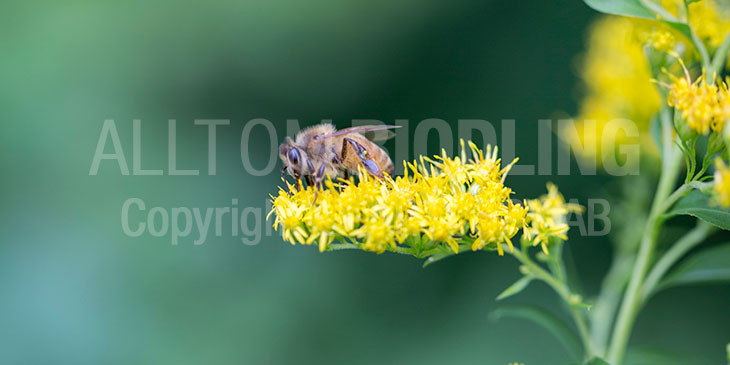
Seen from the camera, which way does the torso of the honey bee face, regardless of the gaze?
to the viewer's left

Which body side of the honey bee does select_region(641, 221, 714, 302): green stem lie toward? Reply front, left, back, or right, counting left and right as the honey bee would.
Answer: back

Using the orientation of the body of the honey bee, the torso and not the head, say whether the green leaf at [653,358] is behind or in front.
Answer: behind

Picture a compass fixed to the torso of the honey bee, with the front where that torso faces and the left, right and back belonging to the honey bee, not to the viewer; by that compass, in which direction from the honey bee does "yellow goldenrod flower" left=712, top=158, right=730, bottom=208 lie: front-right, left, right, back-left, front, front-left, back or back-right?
back-left

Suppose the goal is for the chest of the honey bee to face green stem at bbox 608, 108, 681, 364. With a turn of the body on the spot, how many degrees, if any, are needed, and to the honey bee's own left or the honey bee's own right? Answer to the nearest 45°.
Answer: approximately 135° to the honey bee's own left

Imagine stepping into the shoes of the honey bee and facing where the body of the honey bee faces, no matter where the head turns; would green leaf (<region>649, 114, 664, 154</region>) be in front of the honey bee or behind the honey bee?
behind

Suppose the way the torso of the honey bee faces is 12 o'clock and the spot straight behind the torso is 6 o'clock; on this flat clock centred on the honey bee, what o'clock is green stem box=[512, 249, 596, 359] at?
The green stem is roughly at 7 o'clock from the honey bee.

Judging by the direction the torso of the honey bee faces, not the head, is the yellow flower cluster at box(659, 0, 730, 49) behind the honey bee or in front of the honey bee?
behind

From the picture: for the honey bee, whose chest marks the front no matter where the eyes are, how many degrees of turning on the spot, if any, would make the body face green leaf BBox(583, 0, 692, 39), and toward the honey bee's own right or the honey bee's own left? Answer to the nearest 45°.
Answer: approximately 135° to the honey bee's own left

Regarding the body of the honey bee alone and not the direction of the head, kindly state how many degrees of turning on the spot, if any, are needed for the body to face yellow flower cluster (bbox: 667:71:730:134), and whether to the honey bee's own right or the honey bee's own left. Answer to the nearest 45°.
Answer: approximately 135° to the honey bee's own left

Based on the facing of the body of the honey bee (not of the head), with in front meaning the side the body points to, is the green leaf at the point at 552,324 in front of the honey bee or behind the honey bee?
behind

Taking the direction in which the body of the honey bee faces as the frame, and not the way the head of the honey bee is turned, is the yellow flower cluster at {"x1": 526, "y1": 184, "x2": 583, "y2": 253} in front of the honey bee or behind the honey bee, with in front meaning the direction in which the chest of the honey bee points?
behind

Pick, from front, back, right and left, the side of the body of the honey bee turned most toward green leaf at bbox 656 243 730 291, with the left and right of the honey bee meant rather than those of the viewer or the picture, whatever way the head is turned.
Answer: back
